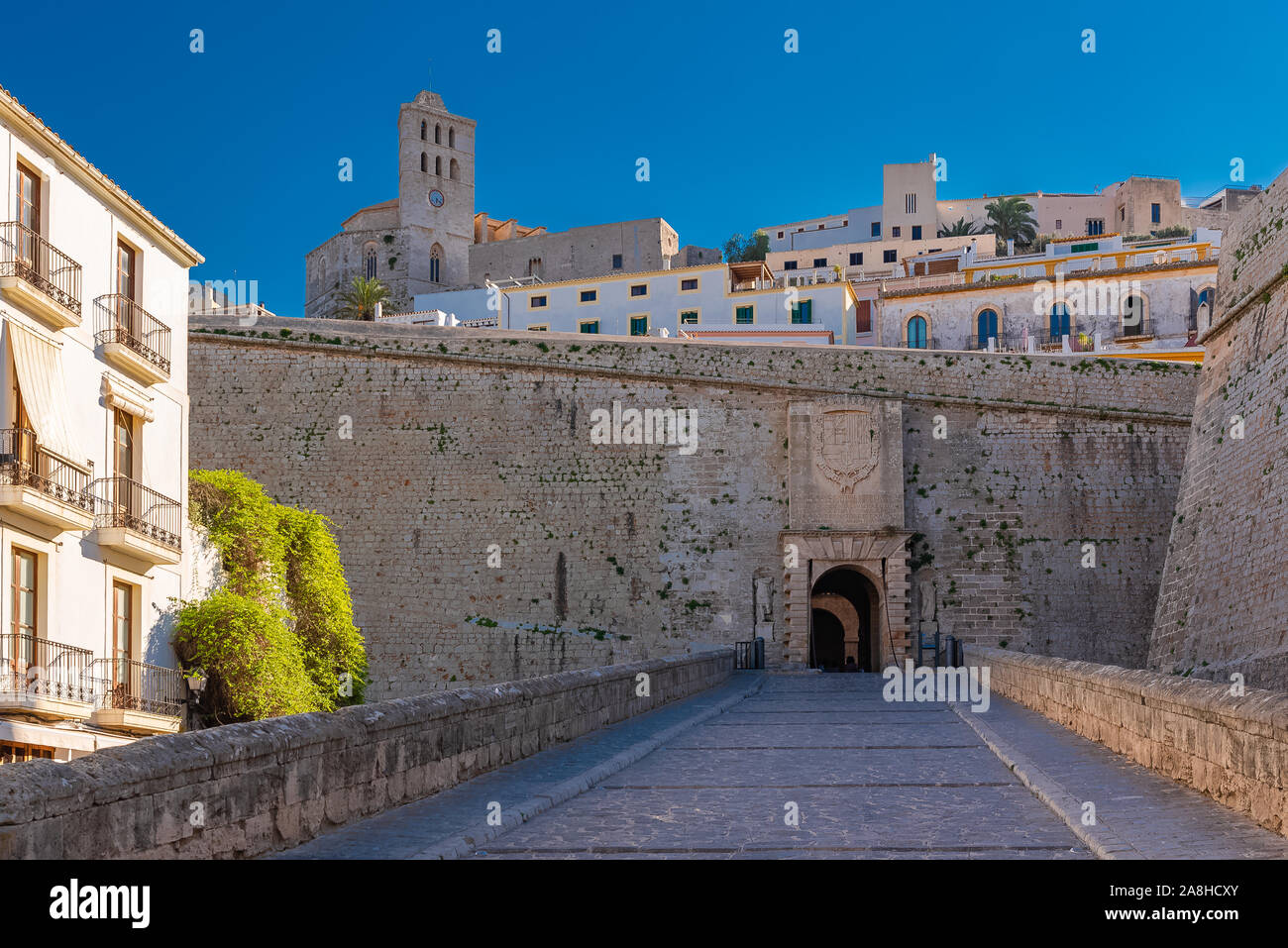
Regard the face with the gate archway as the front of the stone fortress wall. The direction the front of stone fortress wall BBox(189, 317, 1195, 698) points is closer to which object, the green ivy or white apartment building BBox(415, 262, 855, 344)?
the green ivy

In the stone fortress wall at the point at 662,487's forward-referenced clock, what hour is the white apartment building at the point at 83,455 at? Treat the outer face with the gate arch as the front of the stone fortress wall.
The white apartment building is roughly at 1 o'clock from the stone fortress wall.

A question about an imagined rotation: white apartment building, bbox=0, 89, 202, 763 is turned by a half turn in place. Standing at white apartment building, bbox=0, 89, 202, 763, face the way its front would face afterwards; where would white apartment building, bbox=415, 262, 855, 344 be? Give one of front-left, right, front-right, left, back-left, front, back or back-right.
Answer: right

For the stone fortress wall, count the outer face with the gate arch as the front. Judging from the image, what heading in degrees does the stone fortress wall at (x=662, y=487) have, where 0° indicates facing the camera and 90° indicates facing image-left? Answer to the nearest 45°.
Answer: approximately 0°

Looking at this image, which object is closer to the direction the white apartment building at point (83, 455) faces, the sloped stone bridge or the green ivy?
the sloped stone bridge

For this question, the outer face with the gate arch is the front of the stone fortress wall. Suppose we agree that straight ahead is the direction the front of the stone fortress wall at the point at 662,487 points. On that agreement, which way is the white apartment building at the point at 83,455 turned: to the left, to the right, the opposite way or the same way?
to the left

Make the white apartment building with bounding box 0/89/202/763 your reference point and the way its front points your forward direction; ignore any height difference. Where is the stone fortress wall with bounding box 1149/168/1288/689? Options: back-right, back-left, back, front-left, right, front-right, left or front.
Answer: front-left

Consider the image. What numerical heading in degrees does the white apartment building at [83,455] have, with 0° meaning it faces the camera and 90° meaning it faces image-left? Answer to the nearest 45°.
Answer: approximately 315°

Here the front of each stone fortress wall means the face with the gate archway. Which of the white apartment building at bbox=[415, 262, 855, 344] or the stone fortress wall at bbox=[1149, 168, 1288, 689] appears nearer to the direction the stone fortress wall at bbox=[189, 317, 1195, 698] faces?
the stone fortress wall

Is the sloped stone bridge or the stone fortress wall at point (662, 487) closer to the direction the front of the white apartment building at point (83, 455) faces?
the sloped stone bridge

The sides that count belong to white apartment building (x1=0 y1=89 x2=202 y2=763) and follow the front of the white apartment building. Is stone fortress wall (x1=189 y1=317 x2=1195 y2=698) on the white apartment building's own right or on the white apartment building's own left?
on the white apartment building's own left

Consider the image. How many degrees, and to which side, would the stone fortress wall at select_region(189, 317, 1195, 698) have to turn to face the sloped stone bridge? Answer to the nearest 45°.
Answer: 0° — it already faces it

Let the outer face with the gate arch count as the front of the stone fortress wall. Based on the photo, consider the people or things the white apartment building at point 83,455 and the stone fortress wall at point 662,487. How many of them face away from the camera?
0

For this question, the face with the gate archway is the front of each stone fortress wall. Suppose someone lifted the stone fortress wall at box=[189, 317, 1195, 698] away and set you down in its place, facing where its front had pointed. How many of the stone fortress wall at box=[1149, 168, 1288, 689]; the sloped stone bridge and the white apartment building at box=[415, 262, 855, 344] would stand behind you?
1
